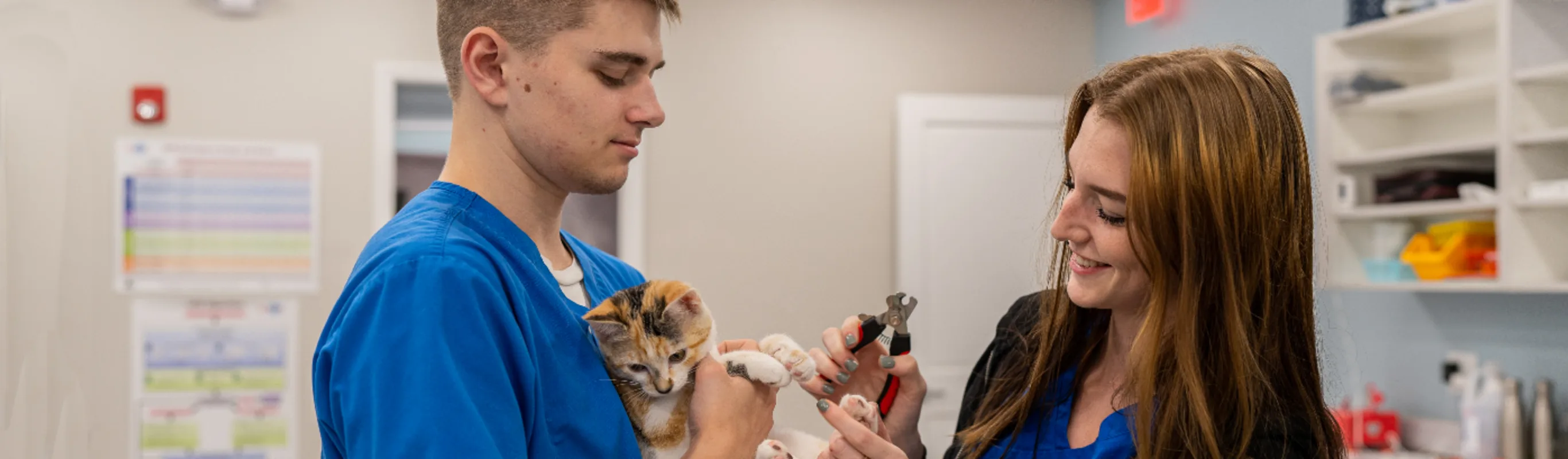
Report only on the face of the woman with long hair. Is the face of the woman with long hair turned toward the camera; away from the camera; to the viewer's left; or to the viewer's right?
to the viewer's left

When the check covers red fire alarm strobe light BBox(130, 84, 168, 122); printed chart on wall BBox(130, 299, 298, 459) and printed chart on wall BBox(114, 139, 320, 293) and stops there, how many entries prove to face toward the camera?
3

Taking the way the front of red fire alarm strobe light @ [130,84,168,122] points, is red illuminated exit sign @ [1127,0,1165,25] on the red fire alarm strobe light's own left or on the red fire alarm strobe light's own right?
on the red fire alarm strobe light's own left

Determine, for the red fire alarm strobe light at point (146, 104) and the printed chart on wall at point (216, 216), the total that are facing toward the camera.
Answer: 2

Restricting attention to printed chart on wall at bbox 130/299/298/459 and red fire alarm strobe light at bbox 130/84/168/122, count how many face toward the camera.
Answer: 2

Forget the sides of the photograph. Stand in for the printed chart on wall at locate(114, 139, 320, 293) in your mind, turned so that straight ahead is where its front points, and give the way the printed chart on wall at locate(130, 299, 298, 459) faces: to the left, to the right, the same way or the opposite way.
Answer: the same way

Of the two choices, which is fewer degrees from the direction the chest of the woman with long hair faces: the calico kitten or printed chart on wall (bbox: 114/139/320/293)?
the calico kitten

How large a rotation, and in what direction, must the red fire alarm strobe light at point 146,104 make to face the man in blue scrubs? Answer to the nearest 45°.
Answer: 0° — it already faces them

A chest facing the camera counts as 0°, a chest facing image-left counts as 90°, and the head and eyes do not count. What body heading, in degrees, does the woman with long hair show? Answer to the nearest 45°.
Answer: approximately 45°

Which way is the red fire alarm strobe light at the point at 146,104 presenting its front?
toward the camera

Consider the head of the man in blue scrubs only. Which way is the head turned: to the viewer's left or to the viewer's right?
to the viewer's right

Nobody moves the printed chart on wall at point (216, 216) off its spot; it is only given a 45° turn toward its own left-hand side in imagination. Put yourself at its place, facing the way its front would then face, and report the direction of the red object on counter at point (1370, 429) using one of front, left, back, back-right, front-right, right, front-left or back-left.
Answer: front

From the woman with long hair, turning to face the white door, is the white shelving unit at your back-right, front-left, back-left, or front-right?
front-right

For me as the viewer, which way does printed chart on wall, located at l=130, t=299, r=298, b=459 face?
facing the viewer

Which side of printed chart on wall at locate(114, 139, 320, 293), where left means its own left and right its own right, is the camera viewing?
front
